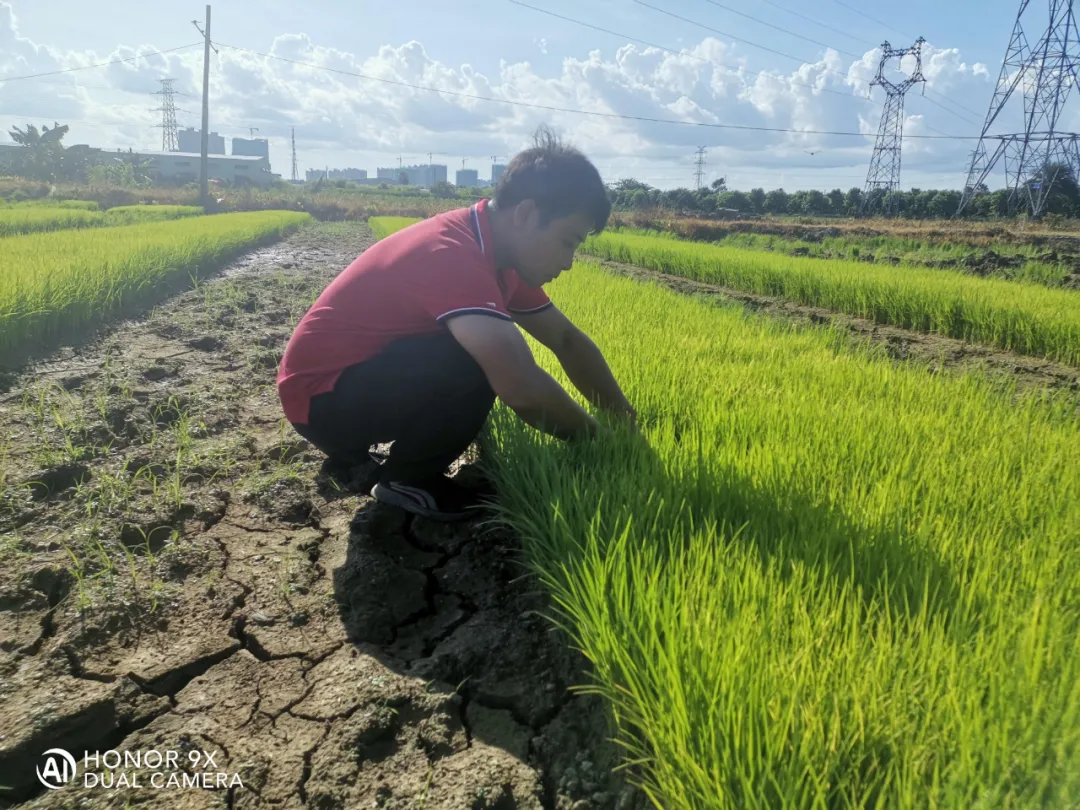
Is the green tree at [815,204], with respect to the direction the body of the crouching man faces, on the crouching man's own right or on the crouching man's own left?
on the crouching man's own left

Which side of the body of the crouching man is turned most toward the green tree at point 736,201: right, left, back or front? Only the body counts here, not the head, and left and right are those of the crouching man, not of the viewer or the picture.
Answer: left

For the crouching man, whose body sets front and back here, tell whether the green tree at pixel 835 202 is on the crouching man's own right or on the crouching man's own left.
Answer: on the crouching man's own left

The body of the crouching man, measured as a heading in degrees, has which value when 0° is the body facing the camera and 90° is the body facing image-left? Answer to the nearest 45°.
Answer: approximately 270°
